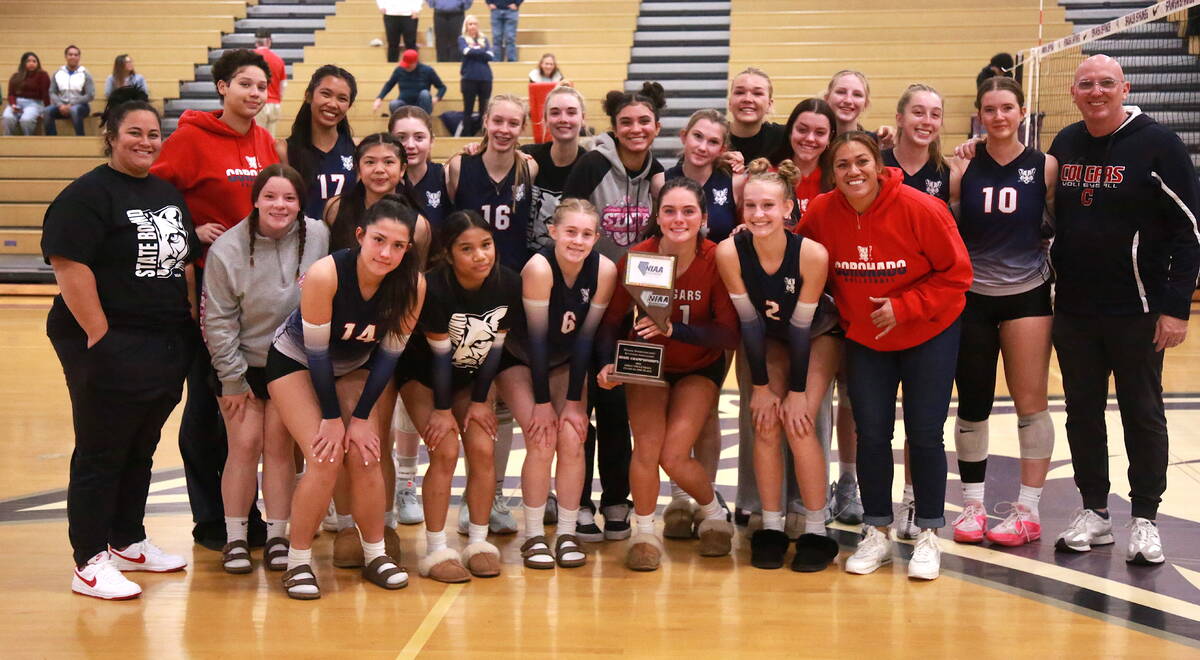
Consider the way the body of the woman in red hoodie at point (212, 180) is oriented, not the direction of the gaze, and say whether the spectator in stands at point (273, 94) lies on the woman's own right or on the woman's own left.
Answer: on the woman's own left

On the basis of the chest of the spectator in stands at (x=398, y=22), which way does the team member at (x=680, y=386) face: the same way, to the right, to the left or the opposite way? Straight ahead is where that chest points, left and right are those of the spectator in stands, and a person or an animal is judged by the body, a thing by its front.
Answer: the same way

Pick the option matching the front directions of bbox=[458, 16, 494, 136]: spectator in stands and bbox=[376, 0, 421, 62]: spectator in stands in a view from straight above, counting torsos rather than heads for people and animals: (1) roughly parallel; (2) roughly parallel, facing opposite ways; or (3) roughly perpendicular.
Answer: roughly parallel

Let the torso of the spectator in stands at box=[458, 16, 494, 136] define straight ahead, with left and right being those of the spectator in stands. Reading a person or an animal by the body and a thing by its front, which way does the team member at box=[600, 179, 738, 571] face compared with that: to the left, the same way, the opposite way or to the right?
the same way

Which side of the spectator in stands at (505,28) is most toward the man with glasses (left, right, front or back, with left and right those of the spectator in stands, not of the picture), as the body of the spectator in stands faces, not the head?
front

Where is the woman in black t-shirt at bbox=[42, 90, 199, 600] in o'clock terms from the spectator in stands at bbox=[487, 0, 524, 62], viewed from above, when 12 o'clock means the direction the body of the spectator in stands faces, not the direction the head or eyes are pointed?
The woman in black t-shirt is roughly at 12 o'clock from the spectator in stands.

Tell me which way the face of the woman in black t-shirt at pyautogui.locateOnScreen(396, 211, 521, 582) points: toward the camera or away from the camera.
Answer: toward the camera

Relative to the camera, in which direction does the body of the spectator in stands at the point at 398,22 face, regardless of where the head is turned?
toward the camera

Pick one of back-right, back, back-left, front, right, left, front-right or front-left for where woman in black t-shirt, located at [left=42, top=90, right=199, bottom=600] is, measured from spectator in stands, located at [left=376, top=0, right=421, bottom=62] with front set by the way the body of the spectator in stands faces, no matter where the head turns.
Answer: front

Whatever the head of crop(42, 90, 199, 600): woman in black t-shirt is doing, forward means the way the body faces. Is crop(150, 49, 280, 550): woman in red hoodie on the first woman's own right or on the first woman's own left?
on the first woman's own left

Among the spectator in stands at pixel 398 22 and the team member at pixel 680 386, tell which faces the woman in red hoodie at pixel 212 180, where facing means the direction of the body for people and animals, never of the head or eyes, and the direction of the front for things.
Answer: the spectator in stands

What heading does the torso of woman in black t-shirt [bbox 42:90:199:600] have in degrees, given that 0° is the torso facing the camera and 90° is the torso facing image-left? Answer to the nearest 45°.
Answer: approximately 315°

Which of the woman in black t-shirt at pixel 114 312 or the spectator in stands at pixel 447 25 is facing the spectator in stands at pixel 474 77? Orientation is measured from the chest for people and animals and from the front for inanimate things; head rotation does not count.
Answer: the spectator in stands at pixel 447 25

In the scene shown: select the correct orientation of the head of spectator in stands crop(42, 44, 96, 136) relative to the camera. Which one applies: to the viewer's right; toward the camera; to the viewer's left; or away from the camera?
toward the camera

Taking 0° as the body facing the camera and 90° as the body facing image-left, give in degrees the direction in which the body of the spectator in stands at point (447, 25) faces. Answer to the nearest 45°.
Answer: approximately 0°

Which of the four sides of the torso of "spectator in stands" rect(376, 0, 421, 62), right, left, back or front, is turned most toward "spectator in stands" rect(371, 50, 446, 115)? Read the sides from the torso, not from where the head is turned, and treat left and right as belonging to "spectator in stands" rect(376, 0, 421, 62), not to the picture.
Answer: front

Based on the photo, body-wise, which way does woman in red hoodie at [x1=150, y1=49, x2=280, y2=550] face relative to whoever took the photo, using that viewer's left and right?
facing the viewer and to the right of the viewer

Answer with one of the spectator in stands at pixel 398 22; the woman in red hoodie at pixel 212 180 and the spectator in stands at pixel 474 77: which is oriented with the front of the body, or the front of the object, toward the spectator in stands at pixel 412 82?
the spectator in stands at pixel 398 22

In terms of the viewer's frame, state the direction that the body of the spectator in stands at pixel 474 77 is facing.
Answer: toward the camera
